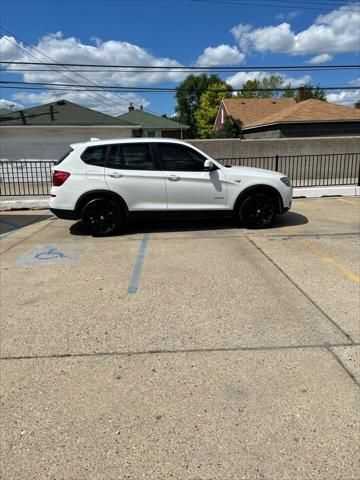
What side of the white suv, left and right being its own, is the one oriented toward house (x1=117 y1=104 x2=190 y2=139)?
left

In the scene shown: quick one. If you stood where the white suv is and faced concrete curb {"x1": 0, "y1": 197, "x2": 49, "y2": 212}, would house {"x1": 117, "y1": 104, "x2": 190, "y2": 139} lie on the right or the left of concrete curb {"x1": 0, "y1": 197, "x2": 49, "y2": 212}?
right

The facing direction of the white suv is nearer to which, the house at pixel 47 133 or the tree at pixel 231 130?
the tree

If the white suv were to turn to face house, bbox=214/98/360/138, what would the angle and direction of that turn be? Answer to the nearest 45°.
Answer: approximately 45° to its left

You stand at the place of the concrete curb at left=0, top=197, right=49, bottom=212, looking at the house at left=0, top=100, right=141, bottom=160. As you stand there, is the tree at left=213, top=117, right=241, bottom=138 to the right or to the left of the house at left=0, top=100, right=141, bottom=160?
right

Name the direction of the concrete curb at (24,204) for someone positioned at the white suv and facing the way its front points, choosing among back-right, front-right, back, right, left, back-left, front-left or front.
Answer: back-left

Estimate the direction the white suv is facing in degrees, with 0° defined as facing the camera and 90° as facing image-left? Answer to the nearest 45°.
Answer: approximately 270°

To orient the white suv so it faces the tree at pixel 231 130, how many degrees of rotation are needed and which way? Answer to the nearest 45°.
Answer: approximately 90° to its left
